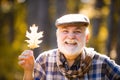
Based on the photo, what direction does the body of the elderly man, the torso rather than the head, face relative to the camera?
toward the camera

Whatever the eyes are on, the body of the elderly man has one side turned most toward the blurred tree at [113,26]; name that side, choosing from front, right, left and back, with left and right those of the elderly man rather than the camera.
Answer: back
